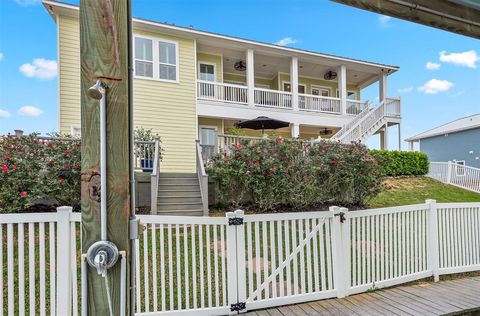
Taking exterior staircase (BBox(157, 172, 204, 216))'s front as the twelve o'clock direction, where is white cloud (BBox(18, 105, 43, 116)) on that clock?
The white cloud is roughly at 4 o'clock from the exterior staircase.

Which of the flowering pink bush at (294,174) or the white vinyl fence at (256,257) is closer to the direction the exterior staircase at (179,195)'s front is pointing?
the white vinyl fence

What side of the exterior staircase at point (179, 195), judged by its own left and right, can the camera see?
front

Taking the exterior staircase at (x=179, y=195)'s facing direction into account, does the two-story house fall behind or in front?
behind

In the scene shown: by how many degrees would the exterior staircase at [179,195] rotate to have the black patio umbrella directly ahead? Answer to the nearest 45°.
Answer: approximately 135° to its left

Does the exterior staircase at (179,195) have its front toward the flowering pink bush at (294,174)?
no

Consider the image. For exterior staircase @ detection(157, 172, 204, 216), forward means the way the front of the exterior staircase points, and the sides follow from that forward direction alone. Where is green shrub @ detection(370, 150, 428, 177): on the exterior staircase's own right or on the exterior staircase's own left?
on the exterior staircase's own left

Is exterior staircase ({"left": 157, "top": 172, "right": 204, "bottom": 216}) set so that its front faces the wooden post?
yes

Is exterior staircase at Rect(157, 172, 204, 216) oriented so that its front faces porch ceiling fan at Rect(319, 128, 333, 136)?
no

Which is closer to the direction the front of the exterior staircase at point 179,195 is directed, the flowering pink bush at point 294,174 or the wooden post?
the wooden post

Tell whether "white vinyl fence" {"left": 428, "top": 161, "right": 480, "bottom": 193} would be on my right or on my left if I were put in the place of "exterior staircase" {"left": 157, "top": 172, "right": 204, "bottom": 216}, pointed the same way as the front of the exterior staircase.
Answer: on my left
